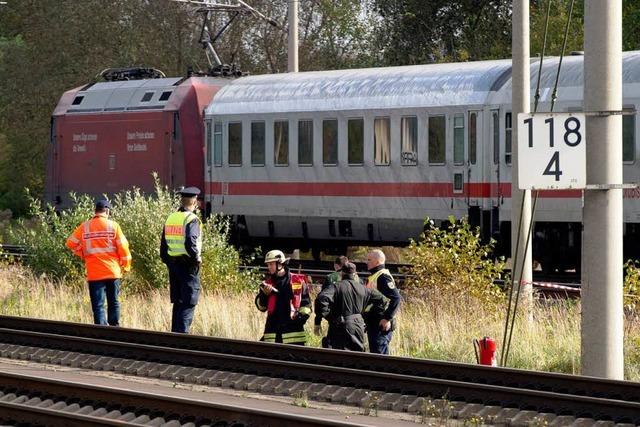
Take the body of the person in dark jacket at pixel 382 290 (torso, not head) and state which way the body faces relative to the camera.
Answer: to the viewer's left

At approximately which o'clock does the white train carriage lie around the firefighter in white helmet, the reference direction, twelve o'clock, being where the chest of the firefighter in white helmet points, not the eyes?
The white train carriage is roughly at 5 o'clock from the firefighter in white helmet.

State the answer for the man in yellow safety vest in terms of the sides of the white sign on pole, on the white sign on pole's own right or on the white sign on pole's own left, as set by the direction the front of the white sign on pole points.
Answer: on the white sign on pole's own right

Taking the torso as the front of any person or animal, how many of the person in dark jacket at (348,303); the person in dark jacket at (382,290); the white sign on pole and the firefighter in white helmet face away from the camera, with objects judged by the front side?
1

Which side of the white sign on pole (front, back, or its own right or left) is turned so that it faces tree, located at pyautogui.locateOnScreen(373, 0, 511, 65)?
back

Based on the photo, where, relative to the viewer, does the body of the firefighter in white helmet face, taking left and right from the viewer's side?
facing the viewer and to the left of the viewer

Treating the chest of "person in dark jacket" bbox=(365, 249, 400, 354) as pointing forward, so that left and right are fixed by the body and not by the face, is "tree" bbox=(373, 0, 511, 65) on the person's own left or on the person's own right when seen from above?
on the person's own right

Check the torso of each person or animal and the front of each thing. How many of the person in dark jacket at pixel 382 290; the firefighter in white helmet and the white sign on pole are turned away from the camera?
0

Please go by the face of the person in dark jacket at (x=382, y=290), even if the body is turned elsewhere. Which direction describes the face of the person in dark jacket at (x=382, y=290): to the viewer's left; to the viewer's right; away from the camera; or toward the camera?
to the viewer's left

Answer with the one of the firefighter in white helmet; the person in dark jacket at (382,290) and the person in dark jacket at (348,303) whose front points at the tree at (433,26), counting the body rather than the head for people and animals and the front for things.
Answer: the person in dark jacket at (348,303)

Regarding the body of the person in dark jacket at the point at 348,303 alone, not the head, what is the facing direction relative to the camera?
away from the camera

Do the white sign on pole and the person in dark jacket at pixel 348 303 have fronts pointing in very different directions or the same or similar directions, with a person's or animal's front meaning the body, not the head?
very different directions

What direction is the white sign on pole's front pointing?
toward the camera
